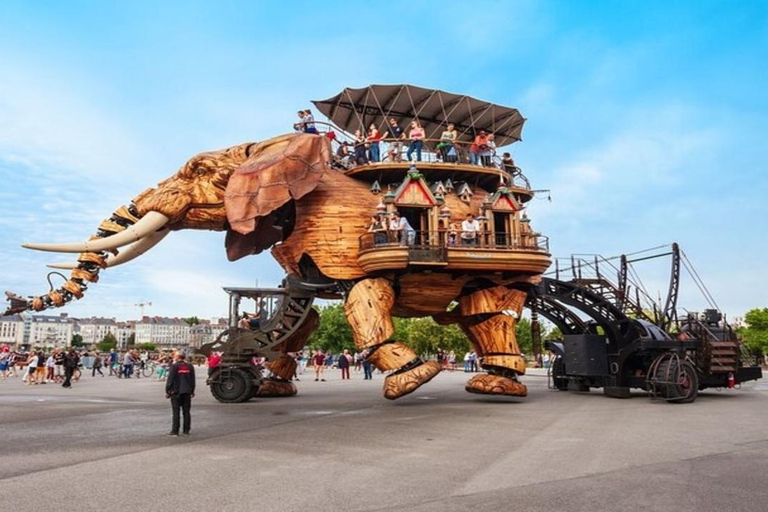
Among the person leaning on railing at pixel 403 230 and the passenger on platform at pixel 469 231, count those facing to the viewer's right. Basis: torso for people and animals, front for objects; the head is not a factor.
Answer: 0

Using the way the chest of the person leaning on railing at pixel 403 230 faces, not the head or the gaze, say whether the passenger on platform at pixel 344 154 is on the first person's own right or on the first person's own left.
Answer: on the first person's own right

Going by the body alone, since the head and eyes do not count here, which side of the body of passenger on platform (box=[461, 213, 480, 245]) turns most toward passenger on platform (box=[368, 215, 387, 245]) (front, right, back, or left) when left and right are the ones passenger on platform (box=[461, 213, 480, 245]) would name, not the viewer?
right

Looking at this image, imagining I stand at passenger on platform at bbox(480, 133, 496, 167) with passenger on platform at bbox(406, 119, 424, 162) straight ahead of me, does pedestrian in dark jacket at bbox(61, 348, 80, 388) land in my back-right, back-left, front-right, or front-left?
front-right

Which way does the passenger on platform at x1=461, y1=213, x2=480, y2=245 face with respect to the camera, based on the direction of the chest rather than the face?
toward the camera

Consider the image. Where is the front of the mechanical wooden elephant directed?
to the viewer's left

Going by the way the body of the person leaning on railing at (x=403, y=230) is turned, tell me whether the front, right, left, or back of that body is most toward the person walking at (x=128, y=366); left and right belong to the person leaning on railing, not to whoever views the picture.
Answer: right

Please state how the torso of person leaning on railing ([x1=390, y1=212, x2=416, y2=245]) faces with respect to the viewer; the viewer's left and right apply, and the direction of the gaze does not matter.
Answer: facing the viewer and to the left of the viewer

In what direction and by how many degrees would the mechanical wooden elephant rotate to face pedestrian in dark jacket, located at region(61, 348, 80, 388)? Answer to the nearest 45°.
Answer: approximately 45° to its right

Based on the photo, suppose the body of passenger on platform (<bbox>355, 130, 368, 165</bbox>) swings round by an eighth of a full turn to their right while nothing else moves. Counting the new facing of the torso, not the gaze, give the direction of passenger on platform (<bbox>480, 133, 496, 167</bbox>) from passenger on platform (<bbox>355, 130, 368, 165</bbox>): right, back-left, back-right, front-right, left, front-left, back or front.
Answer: back

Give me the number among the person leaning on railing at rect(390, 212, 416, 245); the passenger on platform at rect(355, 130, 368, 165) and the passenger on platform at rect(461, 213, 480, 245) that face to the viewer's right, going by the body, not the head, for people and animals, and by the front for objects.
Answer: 0
